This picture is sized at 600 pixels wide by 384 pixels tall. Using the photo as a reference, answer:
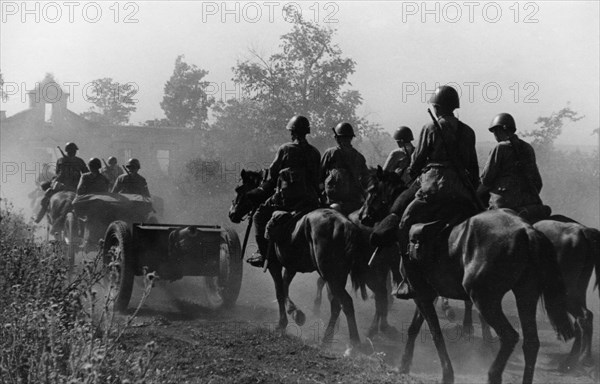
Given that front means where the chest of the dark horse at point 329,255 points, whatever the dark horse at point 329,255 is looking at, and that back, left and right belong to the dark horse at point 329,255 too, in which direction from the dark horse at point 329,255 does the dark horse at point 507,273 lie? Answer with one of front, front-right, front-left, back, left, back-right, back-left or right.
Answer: back

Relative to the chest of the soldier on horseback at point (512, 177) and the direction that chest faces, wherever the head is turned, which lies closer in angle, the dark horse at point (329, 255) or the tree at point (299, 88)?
the tree

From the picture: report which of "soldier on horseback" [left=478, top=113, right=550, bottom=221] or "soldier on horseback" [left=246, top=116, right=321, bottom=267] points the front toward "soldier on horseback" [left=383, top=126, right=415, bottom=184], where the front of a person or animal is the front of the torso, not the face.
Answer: "soldier on horseback" [left=478, top=113, right=550, bottom=221]

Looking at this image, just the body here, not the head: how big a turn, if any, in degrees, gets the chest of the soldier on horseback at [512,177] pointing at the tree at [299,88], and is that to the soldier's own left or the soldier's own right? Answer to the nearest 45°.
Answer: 0° — they already face it

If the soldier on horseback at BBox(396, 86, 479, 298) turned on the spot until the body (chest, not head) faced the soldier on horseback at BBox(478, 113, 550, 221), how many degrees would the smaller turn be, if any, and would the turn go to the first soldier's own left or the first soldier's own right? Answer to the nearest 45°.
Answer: approximately 90° to the first soldier's own right

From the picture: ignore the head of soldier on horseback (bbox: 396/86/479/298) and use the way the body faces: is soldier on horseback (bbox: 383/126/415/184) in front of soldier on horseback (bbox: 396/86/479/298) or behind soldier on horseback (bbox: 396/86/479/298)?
in front

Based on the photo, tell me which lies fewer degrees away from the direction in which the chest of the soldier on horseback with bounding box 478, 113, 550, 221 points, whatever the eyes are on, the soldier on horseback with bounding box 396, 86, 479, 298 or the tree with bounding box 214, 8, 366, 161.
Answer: the tree

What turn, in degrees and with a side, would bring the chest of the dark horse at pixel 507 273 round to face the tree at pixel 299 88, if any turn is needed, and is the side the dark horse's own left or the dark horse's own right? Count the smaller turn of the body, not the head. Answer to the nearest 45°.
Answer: approximately 45° to the dark horse's own right

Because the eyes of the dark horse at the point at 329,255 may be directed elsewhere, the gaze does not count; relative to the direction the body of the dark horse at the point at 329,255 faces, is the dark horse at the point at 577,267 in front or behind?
behind

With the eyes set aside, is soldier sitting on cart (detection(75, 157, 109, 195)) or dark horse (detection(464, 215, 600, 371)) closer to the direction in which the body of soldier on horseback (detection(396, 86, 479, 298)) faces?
the soldier sitting on cart

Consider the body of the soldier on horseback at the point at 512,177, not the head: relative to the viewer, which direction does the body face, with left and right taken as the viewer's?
facing away from the viewer and to the left of the viewer
